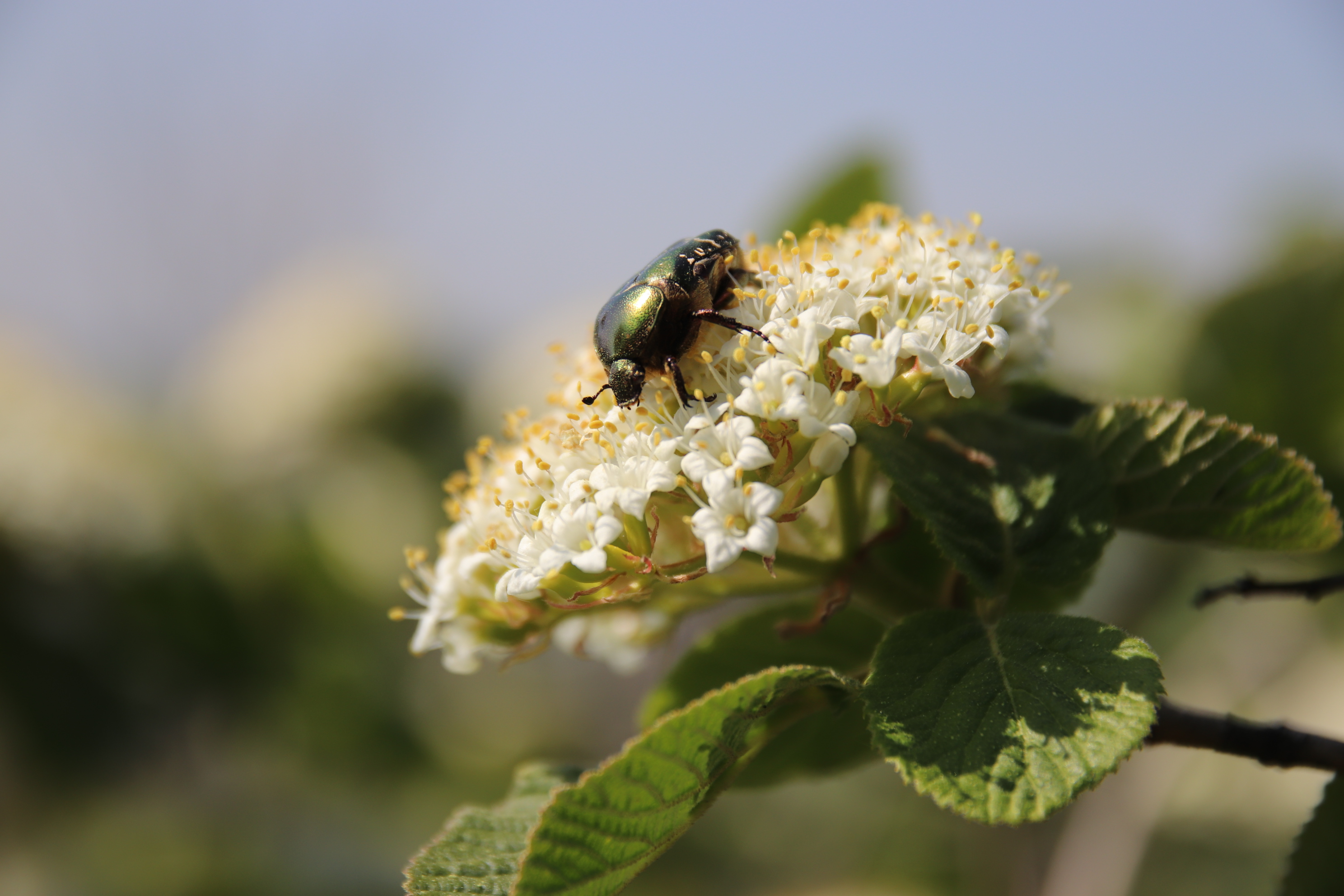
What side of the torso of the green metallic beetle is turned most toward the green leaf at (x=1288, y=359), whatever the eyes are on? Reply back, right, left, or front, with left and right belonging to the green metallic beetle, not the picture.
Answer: back

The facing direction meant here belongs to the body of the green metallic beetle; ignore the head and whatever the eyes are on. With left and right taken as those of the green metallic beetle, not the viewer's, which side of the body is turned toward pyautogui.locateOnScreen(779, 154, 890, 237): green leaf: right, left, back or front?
back

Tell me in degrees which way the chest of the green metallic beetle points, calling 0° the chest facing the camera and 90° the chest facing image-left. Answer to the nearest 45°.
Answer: approximately 45°
